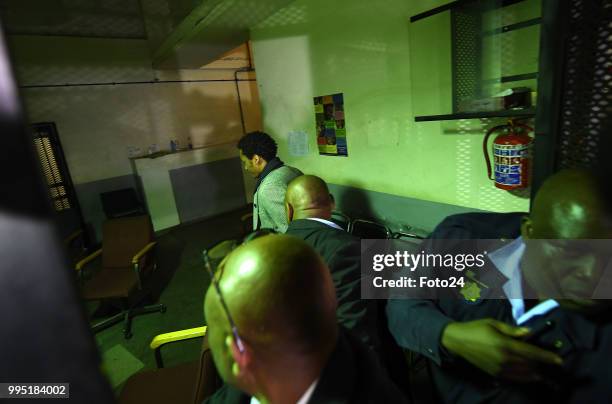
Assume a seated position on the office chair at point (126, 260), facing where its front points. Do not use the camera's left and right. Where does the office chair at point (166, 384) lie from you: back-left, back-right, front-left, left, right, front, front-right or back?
front-left

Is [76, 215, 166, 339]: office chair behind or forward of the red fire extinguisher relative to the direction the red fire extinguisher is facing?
forward

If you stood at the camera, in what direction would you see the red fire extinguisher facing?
facing the viewer and to the left of the viewer

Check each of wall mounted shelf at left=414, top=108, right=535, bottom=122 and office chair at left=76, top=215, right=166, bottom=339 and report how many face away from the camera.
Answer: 0

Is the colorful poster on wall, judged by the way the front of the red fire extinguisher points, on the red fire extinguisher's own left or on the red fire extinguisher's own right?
on the red fire extinguisher's own right

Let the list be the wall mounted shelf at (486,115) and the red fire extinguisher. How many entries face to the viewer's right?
0

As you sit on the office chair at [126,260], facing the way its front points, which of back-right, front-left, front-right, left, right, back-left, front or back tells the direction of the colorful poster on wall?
left

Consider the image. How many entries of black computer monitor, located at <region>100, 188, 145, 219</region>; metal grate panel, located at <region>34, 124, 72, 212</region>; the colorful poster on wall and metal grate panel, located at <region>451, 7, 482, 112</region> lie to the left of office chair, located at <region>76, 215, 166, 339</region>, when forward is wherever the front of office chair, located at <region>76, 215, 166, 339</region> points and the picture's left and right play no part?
2

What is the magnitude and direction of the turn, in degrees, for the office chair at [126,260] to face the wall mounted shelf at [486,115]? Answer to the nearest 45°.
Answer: approximately 90° to its left

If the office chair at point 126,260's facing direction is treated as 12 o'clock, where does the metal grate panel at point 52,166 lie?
The metal grate panel is roughly at 4 o'clock from the office chair.

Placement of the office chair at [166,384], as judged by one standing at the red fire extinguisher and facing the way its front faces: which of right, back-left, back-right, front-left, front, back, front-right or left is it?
front

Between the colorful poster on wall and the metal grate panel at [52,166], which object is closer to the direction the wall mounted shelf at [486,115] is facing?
the metal grate panel
